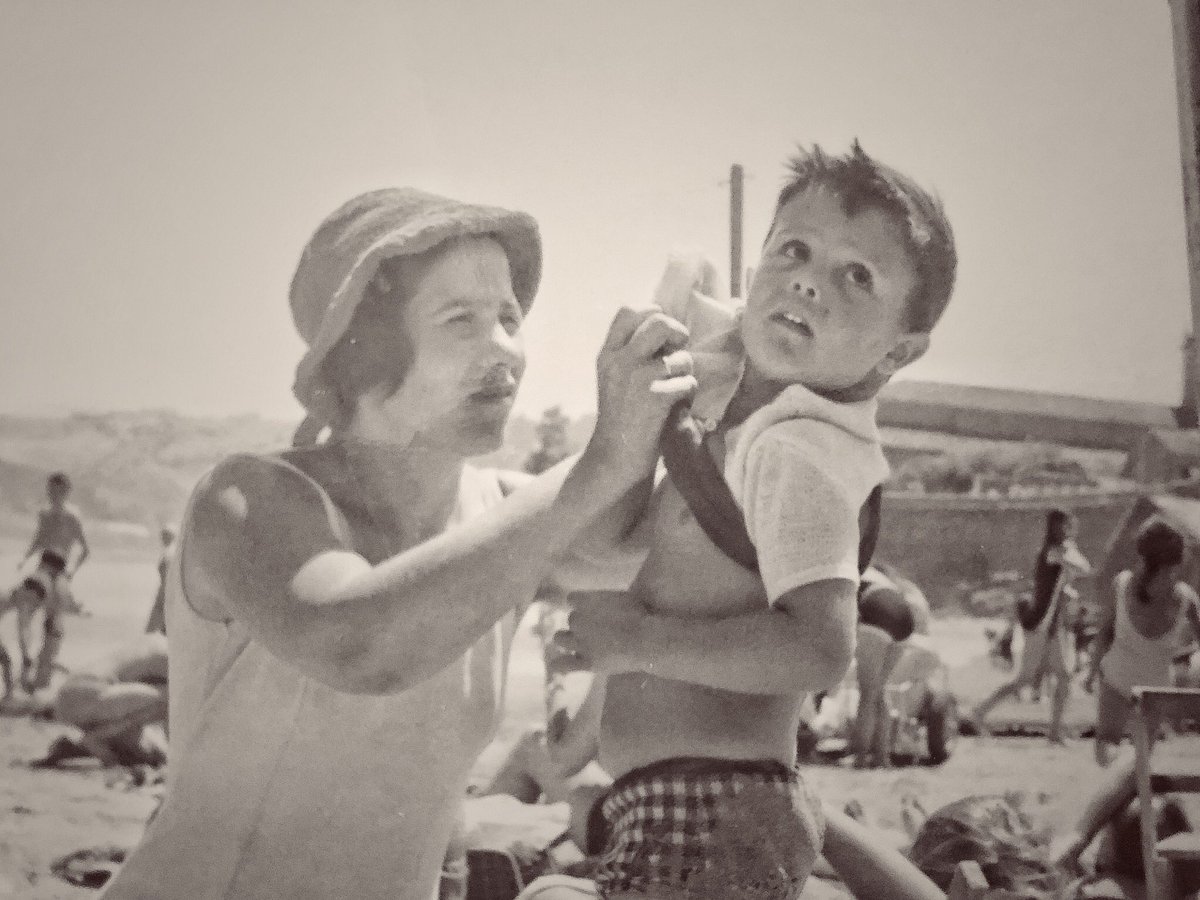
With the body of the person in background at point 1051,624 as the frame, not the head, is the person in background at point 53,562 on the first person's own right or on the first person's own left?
on the first person's own right

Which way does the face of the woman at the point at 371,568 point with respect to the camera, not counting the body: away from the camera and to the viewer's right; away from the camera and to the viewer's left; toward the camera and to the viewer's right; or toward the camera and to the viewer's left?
toward the camera and to the viewer's right

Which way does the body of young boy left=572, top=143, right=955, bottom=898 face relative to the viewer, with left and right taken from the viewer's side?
facing the viewer and to the left of the viewer
